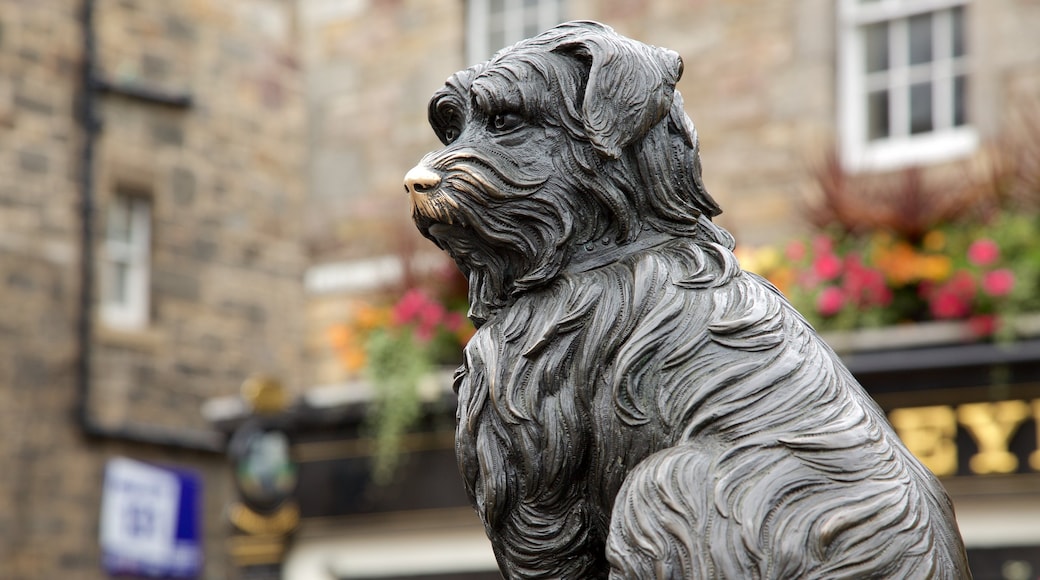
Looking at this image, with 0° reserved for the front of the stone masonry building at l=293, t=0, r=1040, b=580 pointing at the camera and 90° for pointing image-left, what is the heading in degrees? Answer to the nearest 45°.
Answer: approximately 0°
